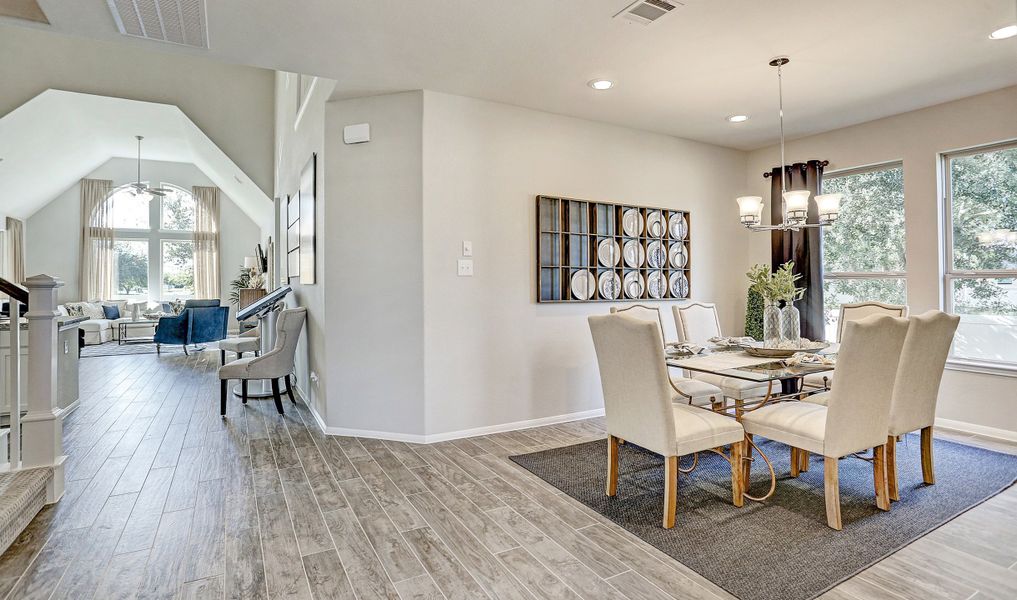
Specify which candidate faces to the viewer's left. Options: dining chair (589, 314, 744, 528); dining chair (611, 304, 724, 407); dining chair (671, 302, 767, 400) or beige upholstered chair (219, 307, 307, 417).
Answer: the beige upholstered chair

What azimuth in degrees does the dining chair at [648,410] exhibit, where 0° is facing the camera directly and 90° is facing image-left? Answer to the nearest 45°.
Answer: approximately 225°

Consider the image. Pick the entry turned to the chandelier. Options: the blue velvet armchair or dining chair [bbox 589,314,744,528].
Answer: the dining chair

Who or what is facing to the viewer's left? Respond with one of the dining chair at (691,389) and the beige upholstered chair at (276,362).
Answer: the beige upholstered chair

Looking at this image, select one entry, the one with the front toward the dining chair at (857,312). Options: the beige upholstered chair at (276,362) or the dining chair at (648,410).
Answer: the dining chair at (648,410)

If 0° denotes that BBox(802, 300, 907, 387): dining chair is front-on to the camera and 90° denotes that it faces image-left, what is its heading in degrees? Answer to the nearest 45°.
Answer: approximately 45°

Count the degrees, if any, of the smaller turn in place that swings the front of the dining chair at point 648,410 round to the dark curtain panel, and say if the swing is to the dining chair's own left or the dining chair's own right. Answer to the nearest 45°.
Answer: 0° — it already faces it

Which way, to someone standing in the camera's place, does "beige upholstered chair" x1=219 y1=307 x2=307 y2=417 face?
facing to the left of the viewer

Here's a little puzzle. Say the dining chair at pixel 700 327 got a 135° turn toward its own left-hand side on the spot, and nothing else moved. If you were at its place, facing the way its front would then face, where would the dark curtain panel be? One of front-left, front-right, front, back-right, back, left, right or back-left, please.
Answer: front-right

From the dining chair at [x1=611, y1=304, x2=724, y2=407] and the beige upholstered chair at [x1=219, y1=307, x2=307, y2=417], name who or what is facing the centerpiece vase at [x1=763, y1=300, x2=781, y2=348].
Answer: the dining chair

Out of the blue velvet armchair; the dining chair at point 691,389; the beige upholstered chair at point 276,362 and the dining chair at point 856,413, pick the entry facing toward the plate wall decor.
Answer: the dining chair at point 856,413

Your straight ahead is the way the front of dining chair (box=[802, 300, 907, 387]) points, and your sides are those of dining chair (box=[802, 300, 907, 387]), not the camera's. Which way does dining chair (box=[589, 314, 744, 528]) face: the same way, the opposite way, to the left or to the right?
the opposite way

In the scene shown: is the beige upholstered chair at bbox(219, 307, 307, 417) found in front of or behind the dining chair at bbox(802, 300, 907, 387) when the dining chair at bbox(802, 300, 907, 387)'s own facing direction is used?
in front

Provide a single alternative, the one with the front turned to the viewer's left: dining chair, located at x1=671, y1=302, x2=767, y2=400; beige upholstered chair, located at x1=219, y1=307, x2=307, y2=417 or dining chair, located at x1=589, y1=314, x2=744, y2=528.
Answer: the beige upholstered chair

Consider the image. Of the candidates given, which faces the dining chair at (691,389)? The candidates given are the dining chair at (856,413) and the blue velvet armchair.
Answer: the dining chair at (856,413)
